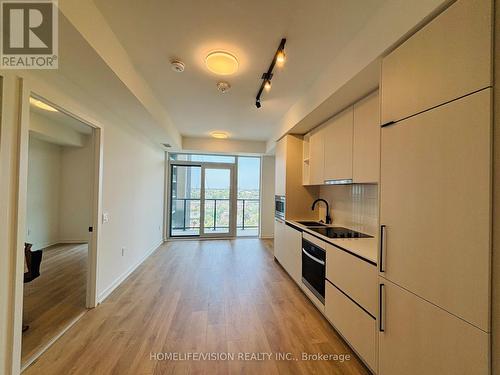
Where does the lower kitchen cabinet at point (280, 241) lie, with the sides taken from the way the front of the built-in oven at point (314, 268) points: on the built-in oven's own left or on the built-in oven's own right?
on the built-in oven's own right

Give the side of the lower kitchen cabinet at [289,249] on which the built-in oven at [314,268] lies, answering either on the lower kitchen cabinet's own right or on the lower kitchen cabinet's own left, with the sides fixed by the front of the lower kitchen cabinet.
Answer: on the lower kitchen cabinet's own left

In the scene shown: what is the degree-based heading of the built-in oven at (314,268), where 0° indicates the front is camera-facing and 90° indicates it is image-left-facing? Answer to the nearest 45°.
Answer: approximately 45°

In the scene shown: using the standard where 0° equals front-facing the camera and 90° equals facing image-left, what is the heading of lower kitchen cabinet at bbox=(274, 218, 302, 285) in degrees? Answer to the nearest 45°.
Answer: approximately 90°

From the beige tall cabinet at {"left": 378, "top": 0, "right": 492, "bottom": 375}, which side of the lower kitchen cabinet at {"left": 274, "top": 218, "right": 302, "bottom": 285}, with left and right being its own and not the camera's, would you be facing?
left

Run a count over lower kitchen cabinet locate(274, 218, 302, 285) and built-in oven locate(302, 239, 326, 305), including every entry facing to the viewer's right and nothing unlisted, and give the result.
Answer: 0
